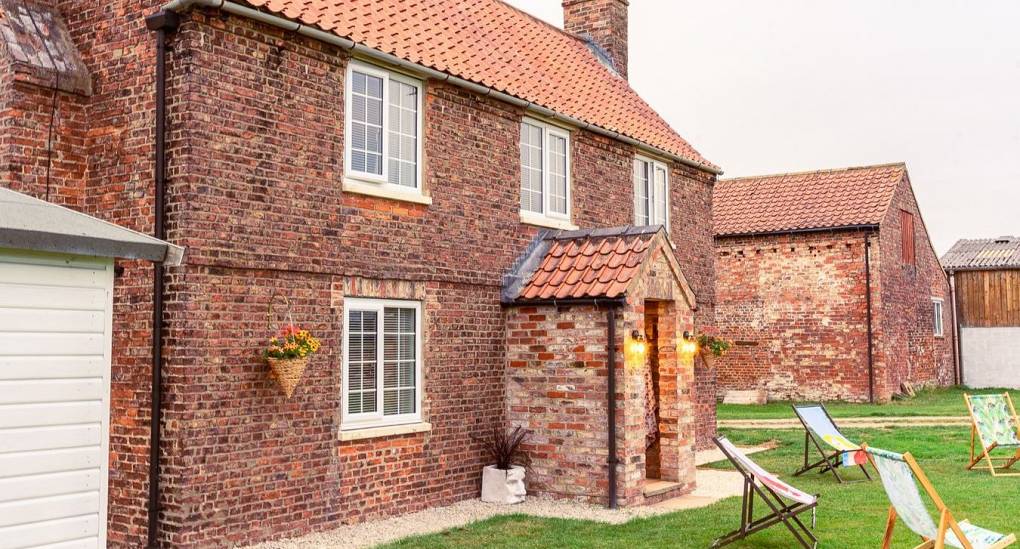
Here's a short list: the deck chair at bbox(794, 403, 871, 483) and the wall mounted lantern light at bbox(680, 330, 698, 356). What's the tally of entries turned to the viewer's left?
0

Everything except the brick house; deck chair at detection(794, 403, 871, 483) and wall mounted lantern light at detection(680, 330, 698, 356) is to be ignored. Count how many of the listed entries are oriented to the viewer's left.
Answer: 0

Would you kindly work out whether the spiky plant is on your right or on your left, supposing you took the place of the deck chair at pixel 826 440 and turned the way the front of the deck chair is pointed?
on your right

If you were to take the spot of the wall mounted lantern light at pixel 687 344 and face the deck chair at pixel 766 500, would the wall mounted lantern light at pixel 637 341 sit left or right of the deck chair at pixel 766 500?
right

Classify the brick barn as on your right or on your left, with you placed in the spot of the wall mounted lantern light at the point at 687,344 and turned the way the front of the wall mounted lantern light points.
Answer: on your left

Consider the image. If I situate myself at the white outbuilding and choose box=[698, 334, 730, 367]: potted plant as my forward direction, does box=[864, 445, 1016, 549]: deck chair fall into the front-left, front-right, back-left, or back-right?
front-right

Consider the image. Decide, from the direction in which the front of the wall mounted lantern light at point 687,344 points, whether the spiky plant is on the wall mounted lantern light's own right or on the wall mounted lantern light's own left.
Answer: on the wall mounted lantern light's own right

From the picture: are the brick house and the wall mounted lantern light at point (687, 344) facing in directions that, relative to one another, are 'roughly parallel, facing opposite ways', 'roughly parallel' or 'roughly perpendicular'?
roughly parallel

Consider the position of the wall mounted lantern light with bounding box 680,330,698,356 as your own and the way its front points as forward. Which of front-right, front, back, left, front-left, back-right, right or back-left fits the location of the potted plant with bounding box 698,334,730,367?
back-left

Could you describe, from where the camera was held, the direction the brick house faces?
facing the viewer and to the right of the viewer
